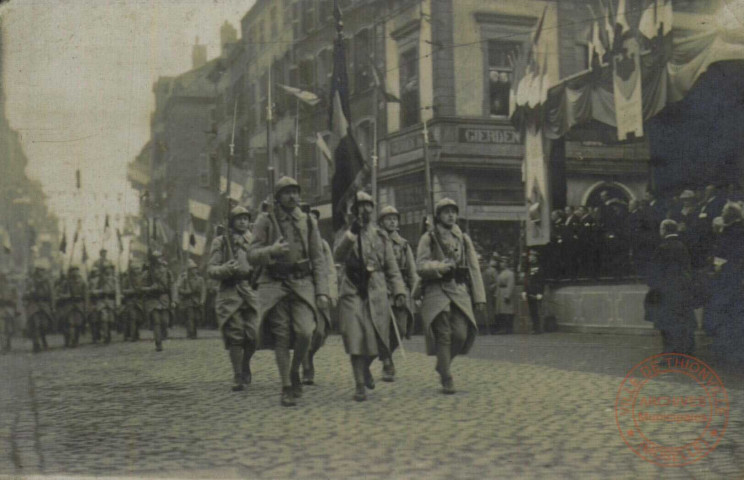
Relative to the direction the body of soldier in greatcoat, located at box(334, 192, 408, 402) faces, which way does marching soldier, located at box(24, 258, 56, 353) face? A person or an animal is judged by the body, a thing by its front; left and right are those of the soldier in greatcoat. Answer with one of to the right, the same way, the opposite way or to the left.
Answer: the same way

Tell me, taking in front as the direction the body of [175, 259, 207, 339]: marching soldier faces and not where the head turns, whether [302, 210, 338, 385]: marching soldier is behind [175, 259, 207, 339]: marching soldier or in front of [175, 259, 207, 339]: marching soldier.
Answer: in front

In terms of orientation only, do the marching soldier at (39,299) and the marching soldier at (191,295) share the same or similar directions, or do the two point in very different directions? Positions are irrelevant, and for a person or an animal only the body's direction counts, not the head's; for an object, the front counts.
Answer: same or similar directions

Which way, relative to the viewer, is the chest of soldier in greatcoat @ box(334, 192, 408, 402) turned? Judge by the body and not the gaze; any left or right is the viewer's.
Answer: facing the viewer

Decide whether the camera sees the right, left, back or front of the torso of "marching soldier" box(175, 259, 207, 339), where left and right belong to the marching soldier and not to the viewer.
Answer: front

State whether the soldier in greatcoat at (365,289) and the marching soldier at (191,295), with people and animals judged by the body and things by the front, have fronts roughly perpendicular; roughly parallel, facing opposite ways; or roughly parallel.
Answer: roughly parallel

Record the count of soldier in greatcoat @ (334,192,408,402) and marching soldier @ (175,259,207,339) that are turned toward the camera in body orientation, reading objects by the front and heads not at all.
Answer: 2

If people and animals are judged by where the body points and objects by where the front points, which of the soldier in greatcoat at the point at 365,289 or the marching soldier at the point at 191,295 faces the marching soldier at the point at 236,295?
the marching soldier at the point at 191,295

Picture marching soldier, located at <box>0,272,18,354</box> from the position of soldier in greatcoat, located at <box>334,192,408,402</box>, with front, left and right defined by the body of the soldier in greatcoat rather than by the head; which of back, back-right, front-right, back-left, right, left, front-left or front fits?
right

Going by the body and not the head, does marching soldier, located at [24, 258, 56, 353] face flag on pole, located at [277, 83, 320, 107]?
no

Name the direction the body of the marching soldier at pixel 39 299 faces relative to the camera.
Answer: toward the camera

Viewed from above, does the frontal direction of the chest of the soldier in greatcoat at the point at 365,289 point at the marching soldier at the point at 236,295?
no

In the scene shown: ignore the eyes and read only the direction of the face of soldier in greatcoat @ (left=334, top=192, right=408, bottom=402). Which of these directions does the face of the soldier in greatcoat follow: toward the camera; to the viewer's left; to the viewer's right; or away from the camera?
toward the camera
